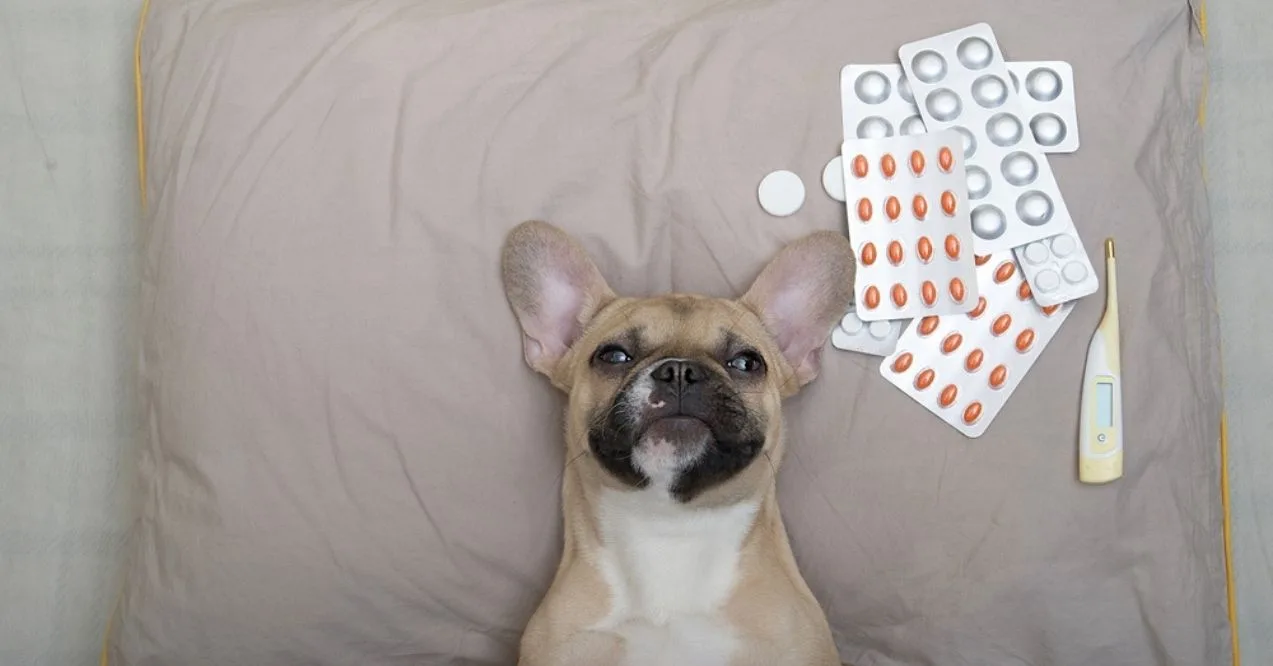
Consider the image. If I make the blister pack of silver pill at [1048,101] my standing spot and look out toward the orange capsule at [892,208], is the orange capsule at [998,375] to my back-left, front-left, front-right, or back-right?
front-left

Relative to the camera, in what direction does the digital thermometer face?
facing the viewer

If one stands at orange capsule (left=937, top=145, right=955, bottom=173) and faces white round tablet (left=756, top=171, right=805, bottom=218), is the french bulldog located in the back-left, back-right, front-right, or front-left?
front-left

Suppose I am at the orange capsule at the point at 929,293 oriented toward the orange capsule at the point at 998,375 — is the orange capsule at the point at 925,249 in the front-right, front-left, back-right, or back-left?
back-left
